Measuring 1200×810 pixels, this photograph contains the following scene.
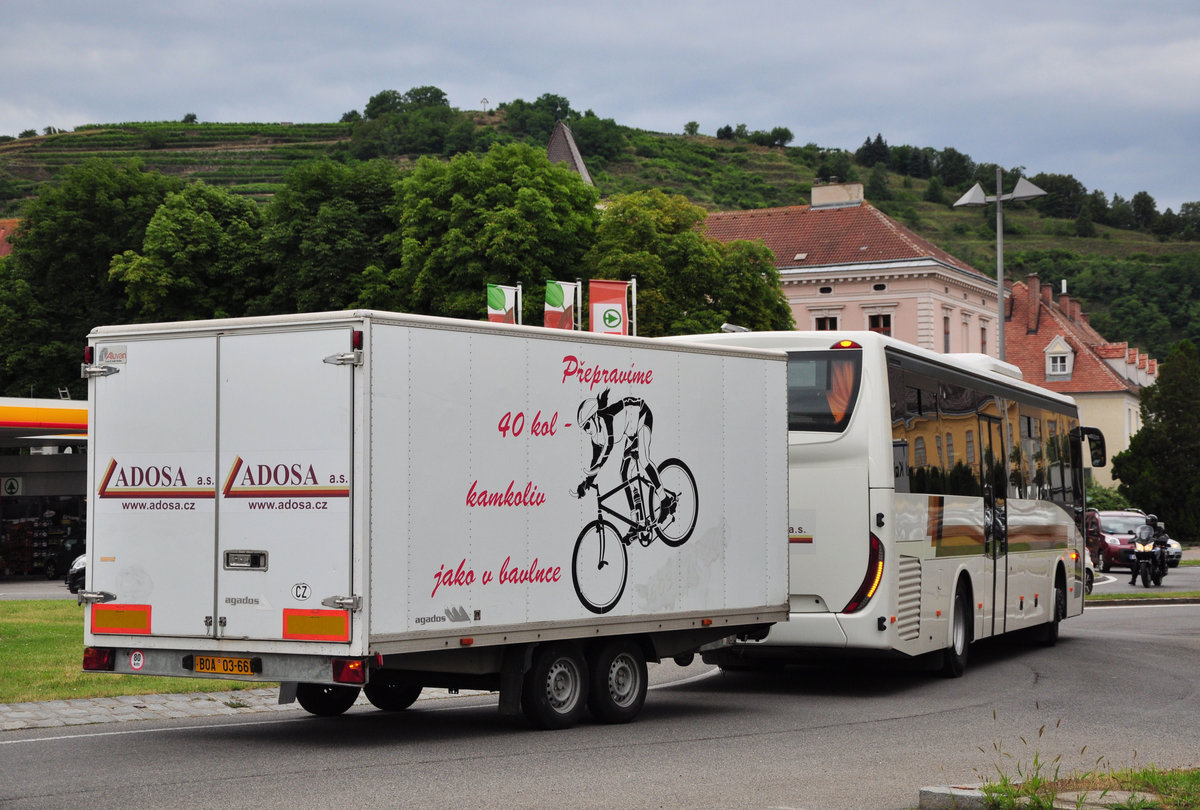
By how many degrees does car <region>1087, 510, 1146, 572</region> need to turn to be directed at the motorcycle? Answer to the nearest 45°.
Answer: approximately 45° to its right

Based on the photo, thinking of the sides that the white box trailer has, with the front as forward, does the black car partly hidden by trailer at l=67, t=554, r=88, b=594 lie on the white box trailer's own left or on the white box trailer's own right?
on the white box trailer's own left

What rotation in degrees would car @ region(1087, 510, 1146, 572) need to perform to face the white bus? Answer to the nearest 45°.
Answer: approximately 45° to its right

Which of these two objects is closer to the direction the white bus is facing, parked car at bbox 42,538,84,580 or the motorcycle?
the motorcycle

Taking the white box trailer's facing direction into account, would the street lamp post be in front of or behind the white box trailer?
in front

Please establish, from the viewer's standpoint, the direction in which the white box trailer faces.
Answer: facing away from the viewer and to the right of the viewer

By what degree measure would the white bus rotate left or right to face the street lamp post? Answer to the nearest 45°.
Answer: approximately 45° to its left

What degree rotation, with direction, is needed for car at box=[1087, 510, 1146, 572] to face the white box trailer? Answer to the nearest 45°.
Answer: approximately 45° to its right

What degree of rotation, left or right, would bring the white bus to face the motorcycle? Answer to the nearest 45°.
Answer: approximately 45° to its left

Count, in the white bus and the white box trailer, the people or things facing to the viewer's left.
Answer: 0

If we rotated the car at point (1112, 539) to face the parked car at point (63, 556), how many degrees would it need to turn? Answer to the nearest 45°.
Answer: approximately 90° to its right

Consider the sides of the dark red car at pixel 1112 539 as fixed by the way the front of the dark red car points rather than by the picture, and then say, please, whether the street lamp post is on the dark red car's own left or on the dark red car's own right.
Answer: on the dark red car's own right

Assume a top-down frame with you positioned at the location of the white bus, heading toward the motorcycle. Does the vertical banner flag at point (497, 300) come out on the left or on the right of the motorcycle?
left

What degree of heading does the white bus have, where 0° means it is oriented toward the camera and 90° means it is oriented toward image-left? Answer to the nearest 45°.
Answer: approximately 225°
